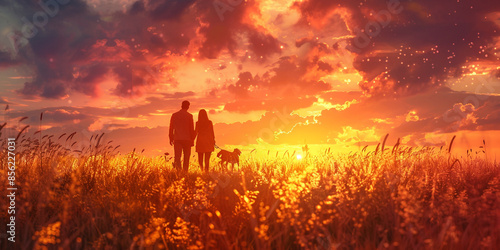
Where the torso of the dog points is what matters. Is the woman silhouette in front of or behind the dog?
behind

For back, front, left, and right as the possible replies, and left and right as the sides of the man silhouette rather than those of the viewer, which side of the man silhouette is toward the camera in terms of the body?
back

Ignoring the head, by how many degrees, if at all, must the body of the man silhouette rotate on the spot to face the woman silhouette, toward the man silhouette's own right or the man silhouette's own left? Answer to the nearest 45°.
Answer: approximately 45° to the man silhouette's own right

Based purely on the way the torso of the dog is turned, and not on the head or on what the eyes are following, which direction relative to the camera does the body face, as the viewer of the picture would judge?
to the viewer's right
